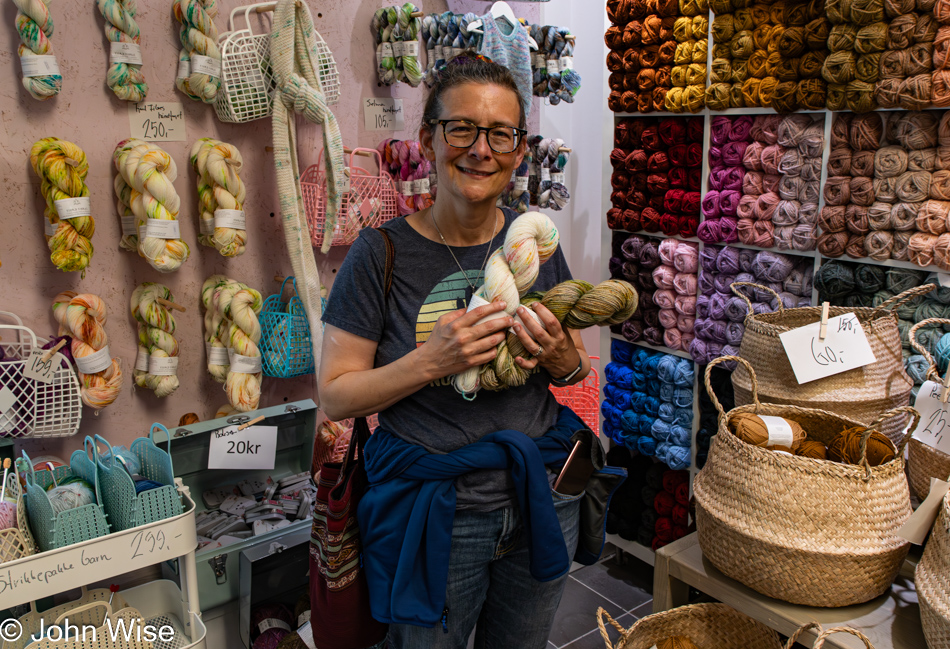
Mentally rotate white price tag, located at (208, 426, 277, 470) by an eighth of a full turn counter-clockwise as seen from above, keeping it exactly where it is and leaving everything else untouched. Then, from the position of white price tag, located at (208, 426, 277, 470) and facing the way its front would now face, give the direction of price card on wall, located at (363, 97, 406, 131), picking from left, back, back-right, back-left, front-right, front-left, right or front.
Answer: left

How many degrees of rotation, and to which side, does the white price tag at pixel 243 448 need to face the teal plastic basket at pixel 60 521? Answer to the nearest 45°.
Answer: approximately 45° to its right

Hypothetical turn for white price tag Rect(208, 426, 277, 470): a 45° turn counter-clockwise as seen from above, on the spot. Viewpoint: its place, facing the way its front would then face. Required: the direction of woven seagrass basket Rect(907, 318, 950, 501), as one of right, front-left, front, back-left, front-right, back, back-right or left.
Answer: front

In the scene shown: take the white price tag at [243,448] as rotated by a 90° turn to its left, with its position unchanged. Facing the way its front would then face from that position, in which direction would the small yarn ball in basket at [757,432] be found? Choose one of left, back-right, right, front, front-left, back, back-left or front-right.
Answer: front-right

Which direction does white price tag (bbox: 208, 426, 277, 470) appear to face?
toward the camera

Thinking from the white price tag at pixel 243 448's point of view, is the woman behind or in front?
in front

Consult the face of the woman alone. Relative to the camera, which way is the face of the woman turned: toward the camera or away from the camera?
toward the camera
